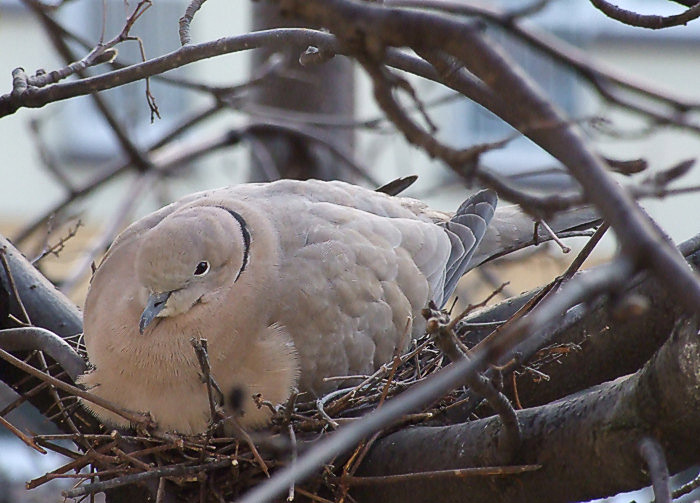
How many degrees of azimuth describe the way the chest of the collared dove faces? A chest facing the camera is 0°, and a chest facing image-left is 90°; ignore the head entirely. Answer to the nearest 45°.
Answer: approximately 45°

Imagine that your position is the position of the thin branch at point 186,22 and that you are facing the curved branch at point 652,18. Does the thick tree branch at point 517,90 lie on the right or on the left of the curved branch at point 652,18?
right

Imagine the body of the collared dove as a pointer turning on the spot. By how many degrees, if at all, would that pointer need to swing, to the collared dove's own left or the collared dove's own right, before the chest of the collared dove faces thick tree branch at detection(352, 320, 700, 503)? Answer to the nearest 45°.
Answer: approximately 90° to the collared dove's own left

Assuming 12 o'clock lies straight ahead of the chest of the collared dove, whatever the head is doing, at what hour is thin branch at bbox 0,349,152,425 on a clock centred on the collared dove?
The thin branch is roughly at 12 o'clock from the collared dove.
